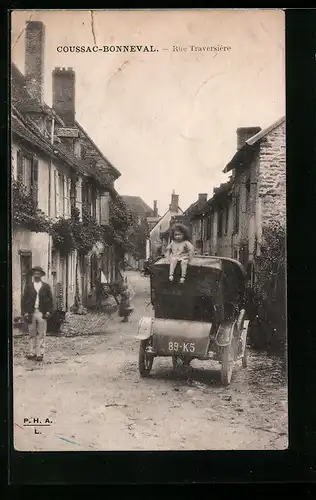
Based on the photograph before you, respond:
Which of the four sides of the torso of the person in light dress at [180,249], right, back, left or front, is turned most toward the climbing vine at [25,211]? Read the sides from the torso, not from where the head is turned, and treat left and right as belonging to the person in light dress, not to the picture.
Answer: right

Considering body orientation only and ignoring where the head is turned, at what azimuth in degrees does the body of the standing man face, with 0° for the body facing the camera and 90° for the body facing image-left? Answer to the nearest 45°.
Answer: approximately 0°

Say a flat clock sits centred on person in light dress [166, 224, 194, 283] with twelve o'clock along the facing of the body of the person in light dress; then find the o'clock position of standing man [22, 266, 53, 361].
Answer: The standing man is roughly at 3 o'clock from the person in light dress.

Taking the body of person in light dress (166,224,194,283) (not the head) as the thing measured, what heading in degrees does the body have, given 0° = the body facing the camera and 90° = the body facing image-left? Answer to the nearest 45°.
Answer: approximately 0°

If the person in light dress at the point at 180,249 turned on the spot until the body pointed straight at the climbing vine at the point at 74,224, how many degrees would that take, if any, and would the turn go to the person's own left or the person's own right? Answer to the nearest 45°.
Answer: approximately 90° to the person's own right
